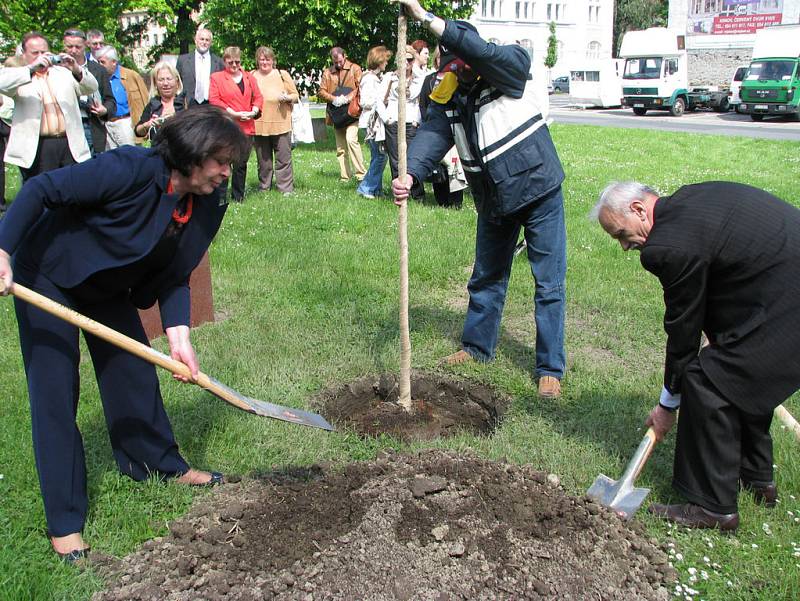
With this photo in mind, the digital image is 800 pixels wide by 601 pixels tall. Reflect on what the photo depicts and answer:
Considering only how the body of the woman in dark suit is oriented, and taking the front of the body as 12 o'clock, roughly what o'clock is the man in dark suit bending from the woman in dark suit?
The man in dark suit bending is roughly at 11 o'clock from the woman in dark suit.

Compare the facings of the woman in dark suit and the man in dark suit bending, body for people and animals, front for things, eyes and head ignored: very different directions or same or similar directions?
very different directions

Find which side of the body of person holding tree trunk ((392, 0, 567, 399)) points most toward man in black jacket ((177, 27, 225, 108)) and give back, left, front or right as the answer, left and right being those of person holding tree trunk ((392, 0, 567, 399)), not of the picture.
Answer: right

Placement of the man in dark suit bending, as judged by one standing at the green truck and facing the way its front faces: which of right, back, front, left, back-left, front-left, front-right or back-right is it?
front-left

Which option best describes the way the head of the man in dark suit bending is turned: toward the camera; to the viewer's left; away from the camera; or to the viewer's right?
to the viewer's left

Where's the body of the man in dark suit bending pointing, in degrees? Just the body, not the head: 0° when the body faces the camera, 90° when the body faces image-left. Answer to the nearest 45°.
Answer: approximately 90°

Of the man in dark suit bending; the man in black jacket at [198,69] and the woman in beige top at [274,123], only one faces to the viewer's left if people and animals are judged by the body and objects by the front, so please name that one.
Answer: the man in dark suit bending

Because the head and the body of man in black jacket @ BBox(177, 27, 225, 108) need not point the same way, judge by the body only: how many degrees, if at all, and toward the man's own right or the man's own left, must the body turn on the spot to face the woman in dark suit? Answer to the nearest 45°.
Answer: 0° — they already face them

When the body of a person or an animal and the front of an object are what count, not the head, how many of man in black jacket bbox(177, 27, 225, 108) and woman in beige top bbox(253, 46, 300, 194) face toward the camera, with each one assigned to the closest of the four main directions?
2

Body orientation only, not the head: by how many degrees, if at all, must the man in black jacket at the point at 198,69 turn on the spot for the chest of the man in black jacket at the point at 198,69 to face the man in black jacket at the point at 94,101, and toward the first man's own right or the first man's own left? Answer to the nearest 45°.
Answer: approximately 45° to the first man's own right

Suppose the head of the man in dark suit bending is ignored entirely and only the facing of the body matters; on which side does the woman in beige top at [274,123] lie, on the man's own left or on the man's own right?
on the man's own right
